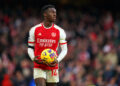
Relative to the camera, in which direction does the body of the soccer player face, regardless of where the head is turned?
toward the camera
